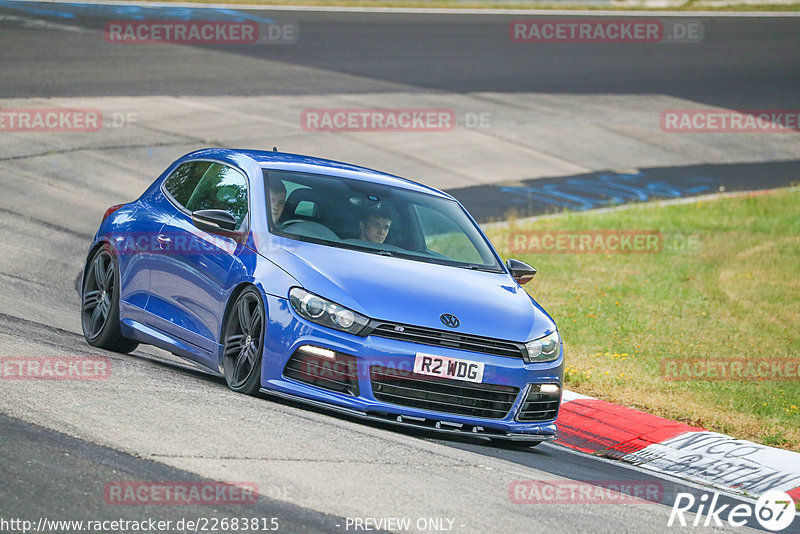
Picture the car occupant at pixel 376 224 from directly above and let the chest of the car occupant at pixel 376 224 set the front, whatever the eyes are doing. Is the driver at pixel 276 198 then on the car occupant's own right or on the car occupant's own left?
on the car occupant's own right

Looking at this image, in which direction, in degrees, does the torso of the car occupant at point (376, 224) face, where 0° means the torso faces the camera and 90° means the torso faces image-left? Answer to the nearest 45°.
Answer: approximately 315°

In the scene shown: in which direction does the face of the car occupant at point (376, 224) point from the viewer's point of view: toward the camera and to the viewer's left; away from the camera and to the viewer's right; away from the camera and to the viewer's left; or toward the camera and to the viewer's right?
toward the camera and to the viewer's right
